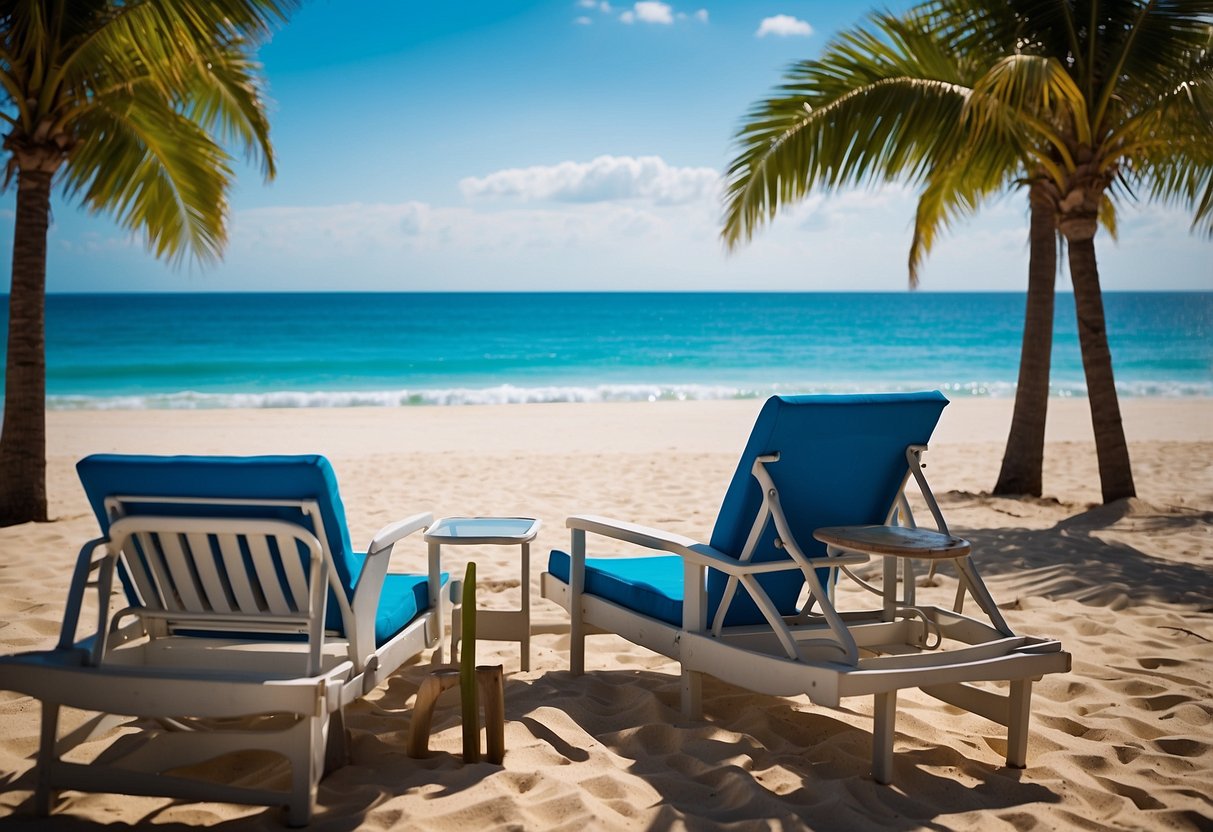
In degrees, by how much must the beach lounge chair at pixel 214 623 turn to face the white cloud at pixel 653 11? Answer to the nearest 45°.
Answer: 0° — it already faces it

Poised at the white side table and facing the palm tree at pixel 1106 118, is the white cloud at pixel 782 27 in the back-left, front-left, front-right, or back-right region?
front-left

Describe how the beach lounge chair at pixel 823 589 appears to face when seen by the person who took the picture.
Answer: facing away from the viewer and to the left of the viewer

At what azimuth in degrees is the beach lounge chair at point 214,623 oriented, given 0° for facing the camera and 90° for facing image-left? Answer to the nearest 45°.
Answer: approximately 225°

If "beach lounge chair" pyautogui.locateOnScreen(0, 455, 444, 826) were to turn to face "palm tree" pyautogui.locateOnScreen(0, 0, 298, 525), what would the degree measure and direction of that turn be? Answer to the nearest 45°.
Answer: approximately 45° to its left

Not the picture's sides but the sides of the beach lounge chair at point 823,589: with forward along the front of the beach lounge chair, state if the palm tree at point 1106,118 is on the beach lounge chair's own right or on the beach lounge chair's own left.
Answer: on the beach lounge chair's own right

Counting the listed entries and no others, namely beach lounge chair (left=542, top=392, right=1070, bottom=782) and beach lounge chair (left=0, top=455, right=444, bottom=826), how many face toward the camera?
0

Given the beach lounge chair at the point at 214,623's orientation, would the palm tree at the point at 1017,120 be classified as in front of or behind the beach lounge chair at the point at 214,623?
in front

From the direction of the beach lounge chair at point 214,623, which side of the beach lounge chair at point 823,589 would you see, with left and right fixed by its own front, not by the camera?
left

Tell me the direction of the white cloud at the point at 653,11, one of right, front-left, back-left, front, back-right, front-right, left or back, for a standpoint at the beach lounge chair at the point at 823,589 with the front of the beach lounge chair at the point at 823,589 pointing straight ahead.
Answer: front-right

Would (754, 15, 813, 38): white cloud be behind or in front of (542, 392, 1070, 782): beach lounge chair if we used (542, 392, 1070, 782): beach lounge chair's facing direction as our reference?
in front

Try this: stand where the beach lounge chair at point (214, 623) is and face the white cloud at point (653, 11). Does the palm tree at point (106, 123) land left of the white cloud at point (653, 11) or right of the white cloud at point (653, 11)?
left
